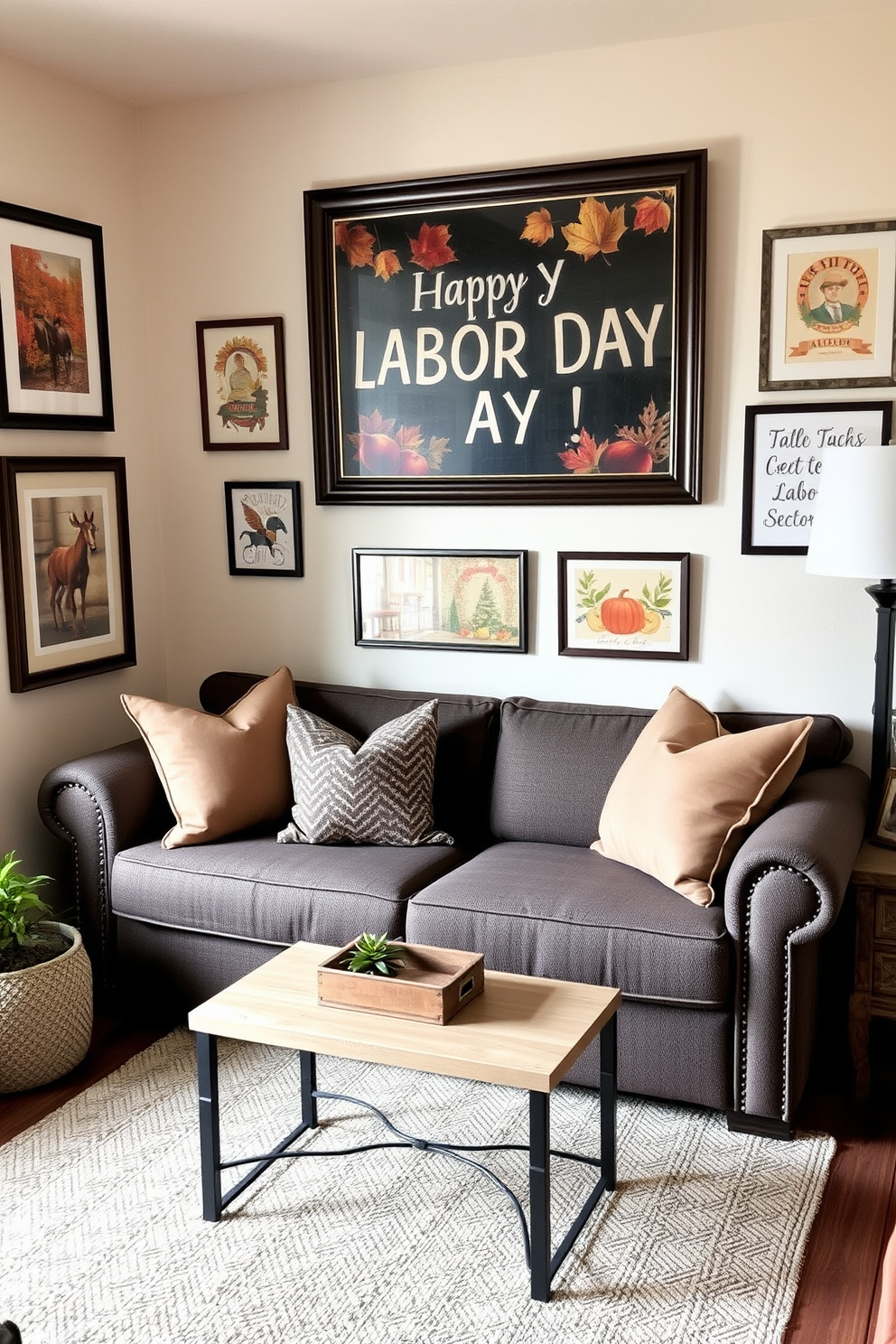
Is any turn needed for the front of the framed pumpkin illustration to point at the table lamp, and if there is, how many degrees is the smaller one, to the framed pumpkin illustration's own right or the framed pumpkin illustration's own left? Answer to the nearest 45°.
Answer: approximately 45° to the framed pumpkin illustration's own left

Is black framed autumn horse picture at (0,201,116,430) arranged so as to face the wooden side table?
yes

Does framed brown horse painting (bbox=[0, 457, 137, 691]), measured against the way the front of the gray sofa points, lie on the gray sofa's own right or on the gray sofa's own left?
on the gray sofa's own right

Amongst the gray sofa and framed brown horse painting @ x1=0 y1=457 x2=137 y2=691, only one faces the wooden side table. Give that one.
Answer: the framed brown horse painting

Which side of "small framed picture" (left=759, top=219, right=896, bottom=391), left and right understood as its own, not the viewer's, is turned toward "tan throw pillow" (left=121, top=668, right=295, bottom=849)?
right

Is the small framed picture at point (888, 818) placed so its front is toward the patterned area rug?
yes

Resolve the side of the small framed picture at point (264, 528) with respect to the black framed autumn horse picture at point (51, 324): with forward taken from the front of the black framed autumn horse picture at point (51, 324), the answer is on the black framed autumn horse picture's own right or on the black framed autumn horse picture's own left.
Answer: on the black framed autumn horse picture's own left

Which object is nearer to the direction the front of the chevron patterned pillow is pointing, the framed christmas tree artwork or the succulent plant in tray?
the succulent plant in tray

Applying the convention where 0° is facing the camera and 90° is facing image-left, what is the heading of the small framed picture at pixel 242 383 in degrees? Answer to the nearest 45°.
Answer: approximately 0°
